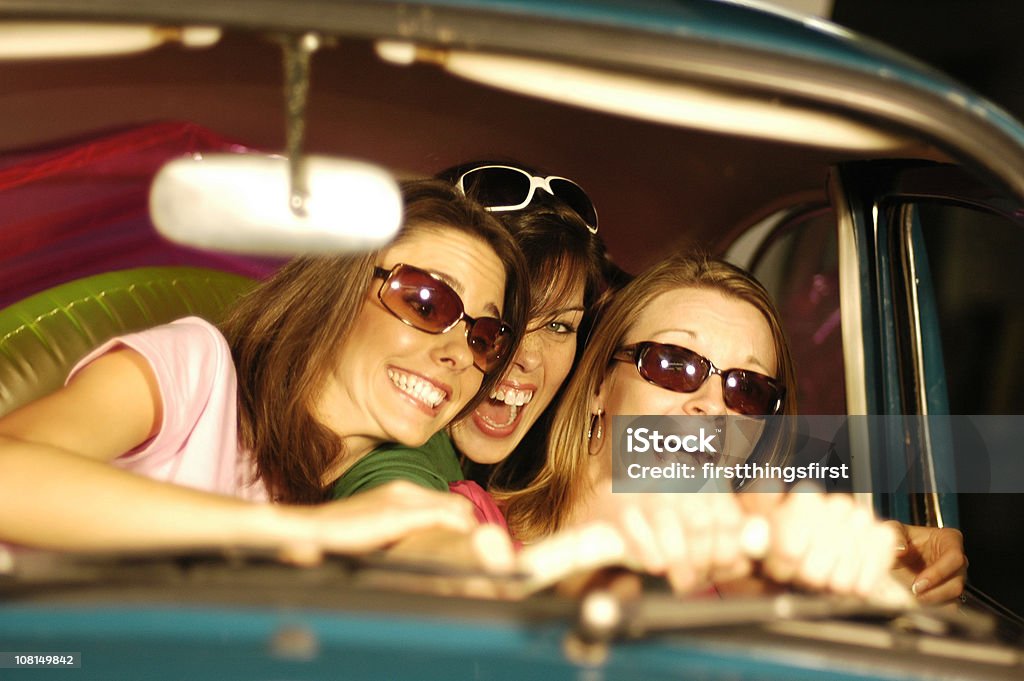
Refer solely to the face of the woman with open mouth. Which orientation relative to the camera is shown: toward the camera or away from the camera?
toward the camera

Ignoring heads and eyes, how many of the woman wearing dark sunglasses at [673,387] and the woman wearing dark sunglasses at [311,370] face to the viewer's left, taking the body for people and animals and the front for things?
0

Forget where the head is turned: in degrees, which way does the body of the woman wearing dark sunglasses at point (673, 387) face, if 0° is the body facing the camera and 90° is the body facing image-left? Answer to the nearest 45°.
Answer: approximately 315°

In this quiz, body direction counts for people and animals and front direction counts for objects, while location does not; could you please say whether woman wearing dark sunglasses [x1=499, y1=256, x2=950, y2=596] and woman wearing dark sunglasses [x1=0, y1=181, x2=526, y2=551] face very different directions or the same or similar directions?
same or similar directions

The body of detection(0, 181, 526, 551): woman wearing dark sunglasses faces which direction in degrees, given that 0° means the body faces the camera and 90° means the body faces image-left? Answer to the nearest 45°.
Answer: approximately 315°

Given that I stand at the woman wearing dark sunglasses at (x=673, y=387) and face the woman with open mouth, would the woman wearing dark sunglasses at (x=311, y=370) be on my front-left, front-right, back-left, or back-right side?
front-left

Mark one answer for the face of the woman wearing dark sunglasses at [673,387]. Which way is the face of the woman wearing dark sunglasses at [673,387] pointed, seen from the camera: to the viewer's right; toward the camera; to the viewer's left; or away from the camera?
toward the camera

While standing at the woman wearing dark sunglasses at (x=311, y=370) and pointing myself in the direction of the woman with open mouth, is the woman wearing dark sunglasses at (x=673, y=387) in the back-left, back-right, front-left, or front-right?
front-right
